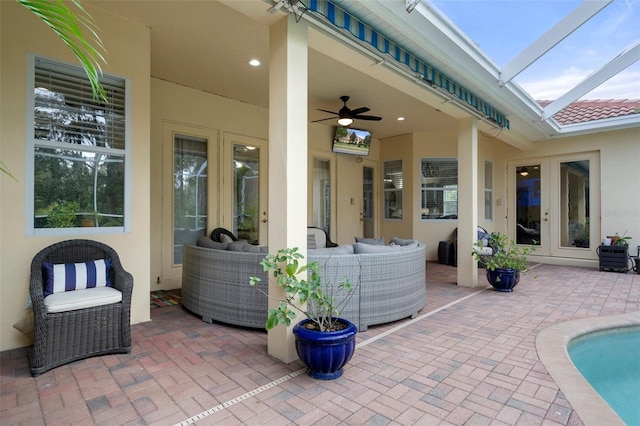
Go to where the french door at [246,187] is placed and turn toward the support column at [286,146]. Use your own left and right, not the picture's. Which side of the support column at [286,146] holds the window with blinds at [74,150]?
right

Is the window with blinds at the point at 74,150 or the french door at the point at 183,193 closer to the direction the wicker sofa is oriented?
the french door

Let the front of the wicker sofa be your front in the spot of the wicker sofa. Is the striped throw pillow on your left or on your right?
on your left

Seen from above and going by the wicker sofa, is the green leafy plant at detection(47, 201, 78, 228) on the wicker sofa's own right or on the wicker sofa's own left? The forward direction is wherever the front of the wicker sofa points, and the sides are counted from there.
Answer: on the wicker sofa's own left

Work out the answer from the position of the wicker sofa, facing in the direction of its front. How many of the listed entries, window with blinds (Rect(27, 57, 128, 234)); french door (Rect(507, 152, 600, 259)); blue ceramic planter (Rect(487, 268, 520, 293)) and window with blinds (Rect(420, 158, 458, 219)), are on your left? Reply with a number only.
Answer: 1

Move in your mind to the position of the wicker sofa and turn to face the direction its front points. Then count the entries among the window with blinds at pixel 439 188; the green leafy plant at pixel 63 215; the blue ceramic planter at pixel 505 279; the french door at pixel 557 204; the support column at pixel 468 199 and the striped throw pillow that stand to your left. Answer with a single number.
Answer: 2

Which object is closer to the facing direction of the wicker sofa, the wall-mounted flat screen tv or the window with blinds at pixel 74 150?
the wall-mounted flat screen tv

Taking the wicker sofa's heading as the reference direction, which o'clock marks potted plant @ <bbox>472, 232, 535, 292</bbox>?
The potted plant is roughly at 2 o'clock from the wicker sofa.

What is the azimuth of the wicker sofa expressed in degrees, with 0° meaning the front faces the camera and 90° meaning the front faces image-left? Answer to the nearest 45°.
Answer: approximately 180°

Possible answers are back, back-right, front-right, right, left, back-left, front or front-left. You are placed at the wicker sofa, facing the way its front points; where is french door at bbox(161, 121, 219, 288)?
front-left

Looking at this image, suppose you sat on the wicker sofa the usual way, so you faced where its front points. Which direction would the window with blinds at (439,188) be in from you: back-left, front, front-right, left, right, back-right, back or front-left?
front-right

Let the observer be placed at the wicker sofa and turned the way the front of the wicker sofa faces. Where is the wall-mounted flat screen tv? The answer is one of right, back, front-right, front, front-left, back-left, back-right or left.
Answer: front

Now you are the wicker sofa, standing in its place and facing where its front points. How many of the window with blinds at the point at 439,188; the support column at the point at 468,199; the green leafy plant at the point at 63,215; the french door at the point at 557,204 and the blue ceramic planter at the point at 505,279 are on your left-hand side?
1

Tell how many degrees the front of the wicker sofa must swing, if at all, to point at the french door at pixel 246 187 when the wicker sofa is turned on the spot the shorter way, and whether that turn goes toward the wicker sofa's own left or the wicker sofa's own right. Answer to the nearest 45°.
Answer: approximately 45° to the wicker sofa's own left

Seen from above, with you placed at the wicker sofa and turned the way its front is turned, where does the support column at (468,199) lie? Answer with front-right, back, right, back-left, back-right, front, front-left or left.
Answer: front-right
